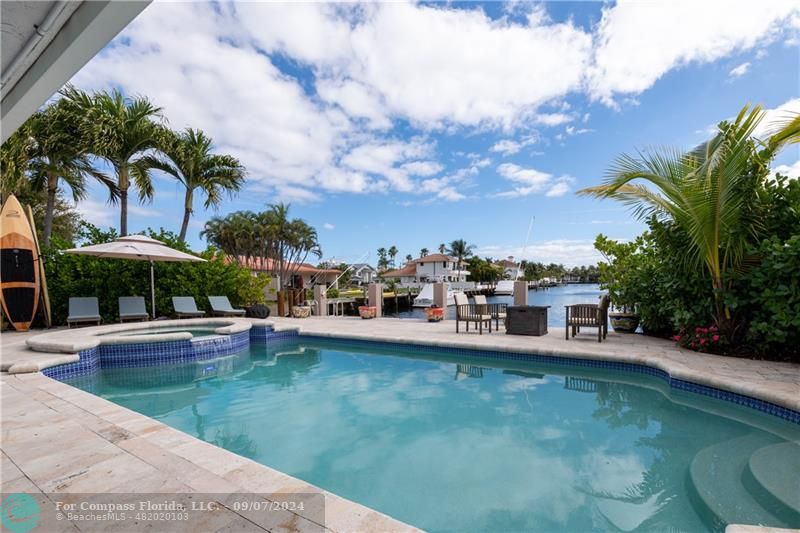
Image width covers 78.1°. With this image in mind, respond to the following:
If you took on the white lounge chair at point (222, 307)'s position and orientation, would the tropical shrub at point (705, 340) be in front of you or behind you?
in front

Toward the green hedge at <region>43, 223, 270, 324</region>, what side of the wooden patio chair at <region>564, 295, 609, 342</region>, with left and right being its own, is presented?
front

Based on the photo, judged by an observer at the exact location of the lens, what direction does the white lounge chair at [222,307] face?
facing the viewer and to the right of the viewer

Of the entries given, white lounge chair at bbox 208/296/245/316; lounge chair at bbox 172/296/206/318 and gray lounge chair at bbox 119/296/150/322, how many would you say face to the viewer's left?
0

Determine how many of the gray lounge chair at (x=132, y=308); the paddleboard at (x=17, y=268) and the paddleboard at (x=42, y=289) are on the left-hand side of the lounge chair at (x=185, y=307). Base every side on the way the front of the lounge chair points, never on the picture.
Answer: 0

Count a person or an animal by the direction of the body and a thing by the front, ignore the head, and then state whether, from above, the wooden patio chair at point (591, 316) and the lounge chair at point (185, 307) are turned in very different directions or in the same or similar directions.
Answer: very different directions

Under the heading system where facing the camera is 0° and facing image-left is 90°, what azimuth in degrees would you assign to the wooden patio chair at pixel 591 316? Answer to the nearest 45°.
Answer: approximately 90°

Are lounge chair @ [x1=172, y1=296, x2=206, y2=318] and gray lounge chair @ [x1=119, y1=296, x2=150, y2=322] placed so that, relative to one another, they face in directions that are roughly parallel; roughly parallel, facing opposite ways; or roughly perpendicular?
roughly parallel

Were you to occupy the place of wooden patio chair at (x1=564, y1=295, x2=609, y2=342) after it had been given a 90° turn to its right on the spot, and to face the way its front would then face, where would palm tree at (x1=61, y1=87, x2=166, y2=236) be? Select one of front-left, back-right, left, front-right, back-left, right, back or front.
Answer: left

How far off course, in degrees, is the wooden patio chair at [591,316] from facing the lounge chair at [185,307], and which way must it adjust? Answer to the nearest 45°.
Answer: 0° — it already faces it
